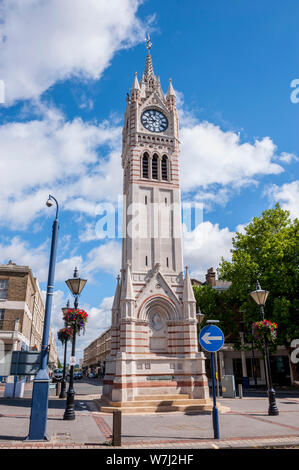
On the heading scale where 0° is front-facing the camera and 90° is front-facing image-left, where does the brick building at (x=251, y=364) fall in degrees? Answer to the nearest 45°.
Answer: approximately 0°

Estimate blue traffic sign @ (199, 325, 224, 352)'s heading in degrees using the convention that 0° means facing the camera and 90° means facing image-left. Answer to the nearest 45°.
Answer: approximately 0°

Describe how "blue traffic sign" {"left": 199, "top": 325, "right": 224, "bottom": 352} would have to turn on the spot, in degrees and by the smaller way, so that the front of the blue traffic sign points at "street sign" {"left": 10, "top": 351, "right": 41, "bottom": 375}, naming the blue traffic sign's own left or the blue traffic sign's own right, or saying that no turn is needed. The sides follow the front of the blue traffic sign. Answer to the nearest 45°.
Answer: approximately 90° to the blue traffic sign's own right

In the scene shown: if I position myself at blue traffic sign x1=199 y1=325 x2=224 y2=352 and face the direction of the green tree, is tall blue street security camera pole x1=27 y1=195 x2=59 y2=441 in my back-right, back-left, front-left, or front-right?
back-left

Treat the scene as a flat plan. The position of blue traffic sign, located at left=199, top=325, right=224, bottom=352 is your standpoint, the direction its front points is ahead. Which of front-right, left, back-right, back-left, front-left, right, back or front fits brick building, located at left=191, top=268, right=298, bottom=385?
back

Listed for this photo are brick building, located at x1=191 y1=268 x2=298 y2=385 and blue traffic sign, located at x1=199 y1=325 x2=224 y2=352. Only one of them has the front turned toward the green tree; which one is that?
the brick building

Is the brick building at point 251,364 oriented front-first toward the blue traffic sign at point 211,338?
yes

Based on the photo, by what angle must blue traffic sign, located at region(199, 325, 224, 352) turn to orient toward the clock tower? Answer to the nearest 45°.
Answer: approximately 180°
